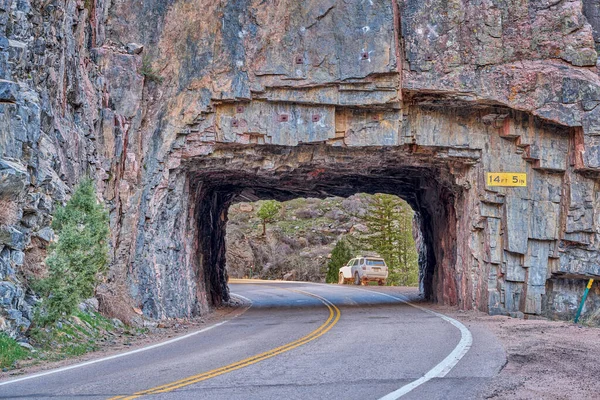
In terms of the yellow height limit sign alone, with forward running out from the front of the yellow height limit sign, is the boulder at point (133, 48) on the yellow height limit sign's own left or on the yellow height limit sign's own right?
on the yellow height limit sign's own right

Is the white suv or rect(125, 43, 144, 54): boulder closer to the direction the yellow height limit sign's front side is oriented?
the boulder

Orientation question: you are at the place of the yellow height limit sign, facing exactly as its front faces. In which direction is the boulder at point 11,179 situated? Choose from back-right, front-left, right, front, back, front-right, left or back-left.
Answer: front-right

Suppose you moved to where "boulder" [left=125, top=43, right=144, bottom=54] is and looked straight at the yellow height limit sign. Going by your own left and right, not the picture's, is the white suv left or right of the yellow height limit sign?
left

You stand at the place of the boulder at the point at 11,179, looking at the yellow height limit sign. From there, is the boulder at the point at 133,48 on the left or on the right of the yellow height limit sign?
left

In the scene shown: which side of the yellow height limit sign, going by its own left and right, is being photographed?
front

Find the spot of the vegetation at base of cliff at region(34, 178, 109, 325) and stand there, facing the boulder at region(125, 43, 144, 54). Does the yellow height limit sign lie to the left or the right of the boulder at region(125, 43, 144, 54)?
right

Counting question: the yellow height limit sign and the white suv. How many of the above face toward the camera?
1
